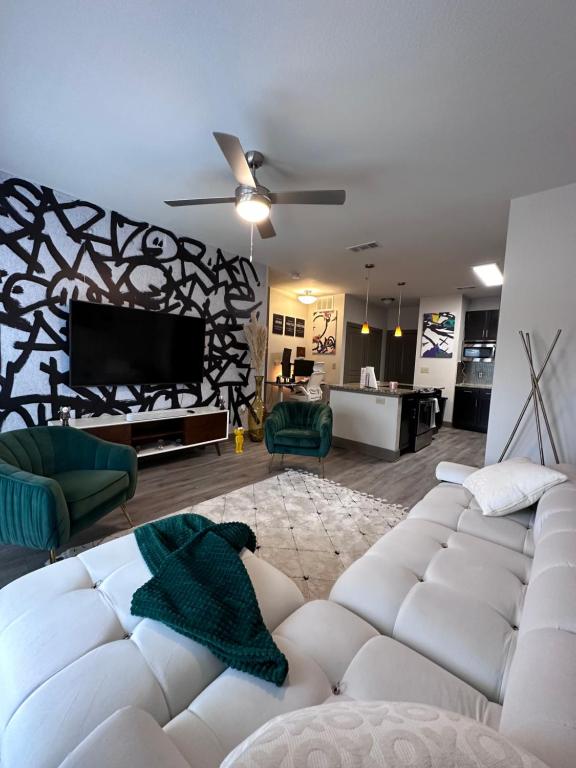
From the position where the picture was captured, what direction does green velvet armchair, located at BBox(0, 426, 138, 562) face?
facing the viewer and to the right of the viewer

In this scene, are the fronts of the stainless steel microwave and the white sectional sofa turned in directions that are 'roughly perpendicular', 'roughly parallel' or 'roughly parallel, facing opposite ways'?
roughly perpendicular

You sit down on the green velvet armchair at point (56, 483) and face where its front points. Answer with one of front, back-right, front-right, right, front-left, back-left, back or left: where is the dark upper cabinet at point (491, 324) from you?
front-left

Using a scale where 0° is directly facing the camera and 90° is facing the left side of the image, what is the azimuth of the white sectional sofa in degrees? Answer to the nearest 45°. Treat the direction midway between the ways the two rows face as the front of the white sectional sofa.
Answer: approximately 135°

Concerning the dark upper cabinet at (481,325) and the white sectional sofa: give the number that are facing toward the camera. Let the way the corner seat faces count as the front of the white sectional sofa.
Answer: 1

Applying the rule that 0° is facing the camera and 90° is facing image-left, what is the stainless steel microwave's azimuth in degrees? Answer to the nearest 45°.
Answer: approximately 0°

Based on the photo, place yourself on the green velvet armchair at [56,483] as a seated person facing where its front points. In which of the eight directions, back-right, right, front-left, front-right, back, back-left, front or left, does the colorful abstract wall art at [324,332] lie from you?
left

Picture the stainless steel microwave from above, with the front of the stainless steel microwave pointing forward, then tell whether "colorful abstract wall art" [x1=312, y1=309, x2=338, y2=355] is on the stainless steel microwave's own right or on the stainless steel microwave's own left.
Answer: on the stainless steel microwave's own right

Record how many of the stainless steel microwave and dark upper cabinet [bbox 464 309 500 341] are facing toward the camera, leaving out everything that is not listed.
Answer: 2

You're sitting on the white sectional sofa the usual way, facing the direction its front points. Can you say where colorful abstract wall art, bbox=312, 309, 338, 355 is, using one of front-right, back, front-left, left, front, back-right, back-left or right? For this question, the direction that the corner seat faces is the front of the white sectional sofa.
front-right

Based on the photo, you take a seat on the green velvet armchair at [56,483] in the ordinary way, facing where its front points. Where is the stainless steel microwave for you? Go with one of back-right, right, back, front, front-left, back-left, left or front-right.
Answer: front-left

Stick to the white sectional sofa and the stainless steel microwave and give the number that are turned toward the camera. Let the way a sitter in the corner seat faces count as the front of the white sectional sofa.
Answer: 1
